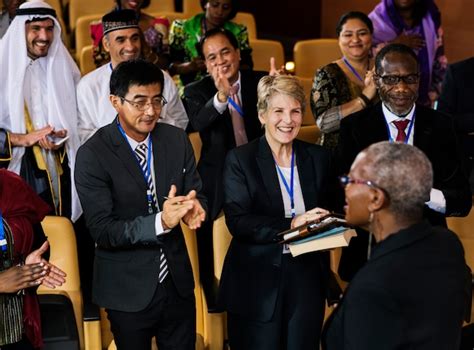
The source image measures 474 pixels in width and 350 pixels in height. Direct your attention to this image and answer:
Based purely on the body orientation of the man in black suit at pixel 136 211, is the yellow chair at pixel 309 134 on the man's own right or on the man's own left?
on the man's own left

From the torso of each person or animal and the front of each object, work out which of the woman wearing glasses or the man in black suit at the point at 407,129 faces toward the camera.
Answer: the man in black suit

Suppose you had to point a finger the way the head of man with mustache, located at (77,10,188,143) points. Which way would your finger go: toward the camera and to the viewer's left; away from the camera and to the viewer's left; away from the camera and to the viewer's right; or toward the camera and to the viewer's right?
toward the camera and to the viewer's right

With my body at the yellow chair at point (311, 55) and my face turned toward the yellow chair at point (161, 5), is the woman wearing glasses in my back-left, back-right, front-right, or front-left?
back-left

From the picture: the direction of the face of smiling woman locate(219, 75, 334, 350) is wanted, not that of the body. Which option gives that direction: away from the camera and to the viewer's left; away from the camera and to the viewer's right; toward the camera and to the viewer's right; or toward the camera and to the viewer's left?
toward the camera and to the viewer's right

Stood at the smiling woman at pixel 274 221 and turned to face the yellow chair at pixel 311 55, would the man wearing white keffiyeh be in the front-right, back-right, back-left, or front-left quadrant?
front-left

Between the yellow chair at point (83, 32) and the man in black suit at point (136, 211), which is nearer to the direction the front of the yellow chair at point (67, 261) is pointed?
the man in black suit

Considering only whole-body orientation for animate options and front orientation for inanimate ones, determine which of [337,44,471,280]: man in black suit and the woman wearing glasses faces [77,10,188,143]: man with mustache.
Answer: the woman wearing glasses

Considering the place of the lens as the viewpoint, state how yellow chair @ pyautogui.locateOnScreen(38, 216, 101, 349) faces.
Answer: facing the viewer and to the left of the viewer

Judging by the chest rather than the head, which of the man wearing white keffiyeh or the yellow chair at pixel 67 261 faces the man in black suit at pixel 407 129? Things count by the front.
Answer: the man wearing white keffiyeh

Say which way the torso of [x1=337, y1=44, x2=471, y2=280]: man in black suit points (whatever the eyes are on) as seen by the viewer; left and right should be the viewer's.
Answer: facing the viewer

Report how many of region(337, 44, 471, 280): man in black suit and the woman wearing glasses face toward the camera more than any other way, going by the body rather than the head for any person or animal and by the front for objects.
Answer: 1

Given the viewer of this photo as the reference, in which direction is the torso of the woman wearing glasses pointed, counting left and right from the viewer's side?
facing away from the viewer and to the left of the viewer

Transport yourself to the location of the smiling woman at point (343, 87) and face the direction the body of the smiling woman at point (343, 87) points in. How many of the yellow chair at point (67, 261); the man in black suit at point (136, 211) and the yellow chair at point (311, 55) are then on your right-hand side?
2
